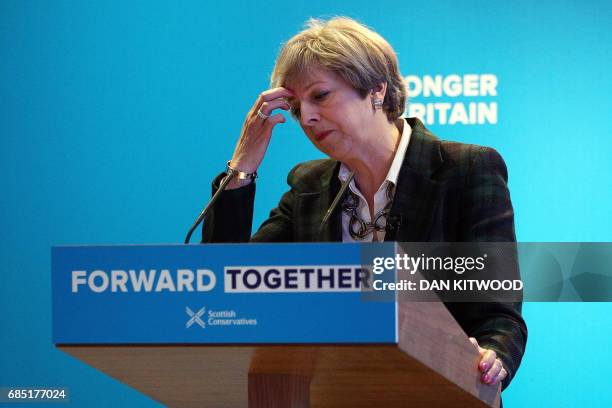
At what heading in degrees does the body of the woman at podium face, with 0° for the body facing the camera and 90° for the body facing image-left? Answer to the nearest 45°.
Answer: approximately 45°

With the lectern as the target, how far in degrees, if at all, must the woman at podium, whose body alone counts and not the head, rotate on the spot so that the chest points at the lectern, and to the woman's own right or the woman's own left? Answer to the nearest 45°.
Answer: approximately 45° to the woman's own left
